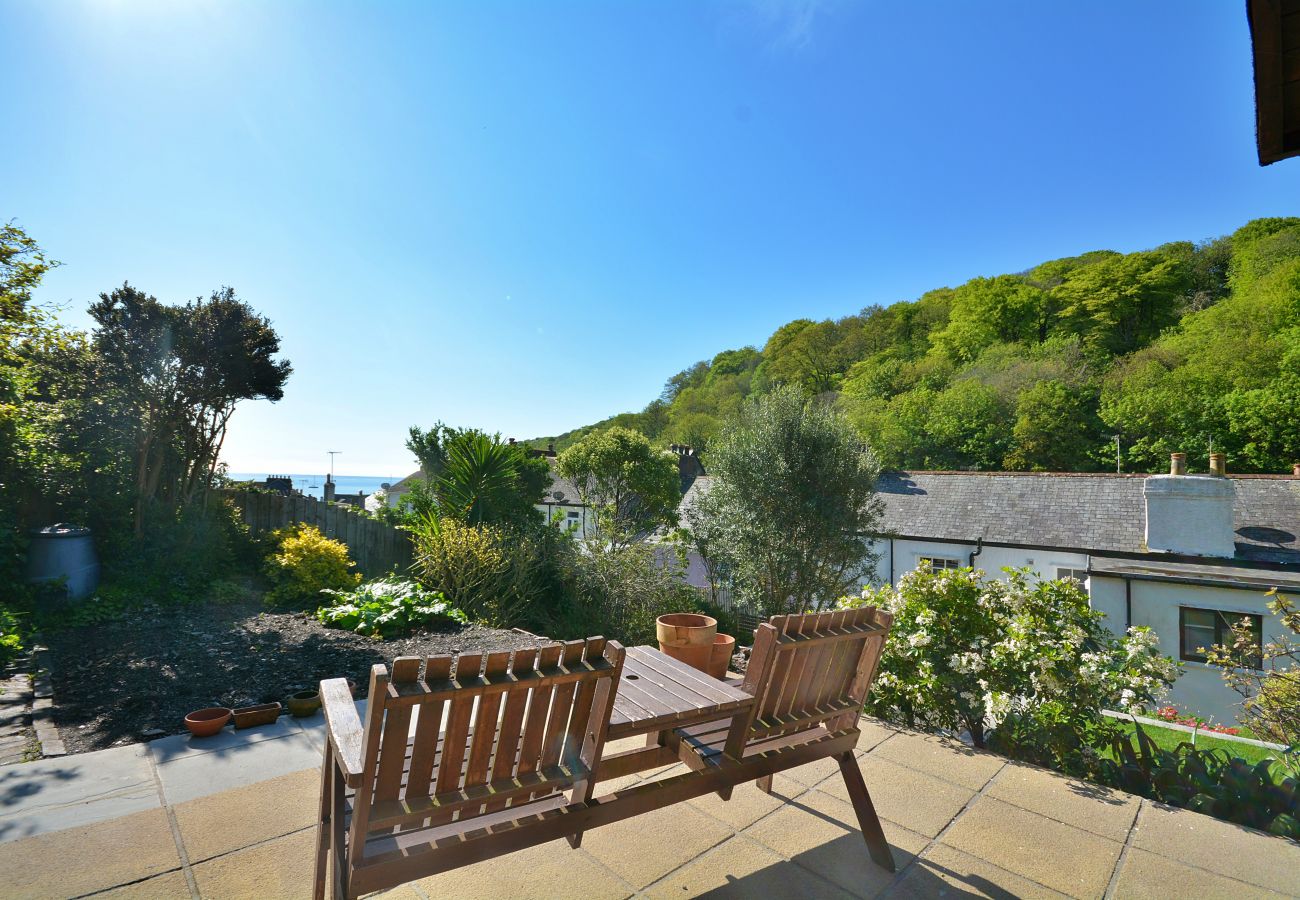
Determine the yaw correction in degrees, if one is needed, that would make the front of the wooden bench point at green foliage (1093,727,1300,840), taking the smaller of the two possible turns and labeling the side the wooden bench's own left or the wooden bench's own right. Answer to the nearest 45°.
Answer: approximately 135° to the wooden bench's own right

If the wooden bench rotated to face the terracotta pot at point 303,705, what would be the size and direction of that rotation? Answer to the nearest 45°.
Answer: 0° — it already faces it

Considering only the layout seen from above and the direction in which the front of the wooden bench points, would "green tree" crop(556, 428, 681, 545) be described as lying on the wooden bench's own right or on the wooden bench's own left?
on the wooden bench's own right

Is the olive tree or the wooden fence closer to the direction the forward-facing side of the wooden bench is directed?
the wooden fence

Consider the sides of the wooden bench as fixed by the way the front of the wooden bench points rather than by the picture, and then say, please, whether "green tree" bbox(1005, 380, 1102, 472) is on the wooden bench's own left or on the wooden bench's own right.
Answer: on the wooden bench's own right

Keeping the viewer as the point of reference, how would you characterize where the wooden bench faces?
facing away from the viewer and to the left of the viewer
